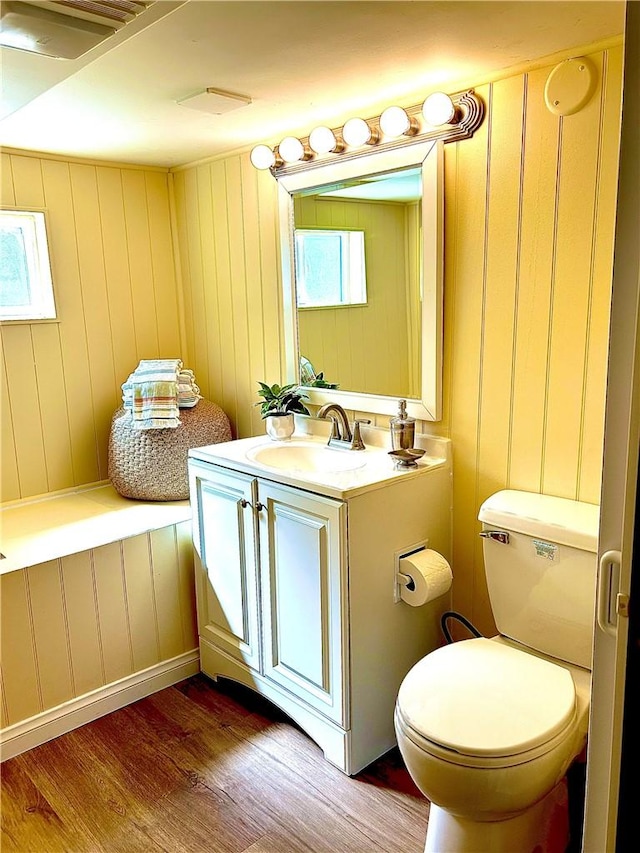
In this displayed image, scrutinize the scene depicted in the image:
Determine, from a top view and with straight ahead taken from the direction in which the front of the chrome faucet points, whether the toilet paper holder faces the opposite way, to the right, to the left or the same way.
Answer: to the left

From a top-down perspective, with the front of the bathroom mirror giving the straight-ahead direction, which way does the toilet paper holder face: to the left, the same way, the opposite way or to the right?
to the left

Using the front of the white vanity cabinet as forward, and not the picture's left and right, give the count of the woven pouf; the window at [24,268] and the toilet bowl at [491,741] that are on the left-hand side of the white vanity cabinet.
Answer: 1

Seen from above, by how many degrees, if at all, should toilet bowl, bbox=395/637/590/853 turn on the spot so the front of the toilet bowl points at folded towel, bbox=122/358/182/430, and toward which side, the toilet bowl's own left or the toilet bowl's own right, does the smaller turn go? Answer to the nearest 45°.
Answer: approximately 90° to the toilet bowl's own right

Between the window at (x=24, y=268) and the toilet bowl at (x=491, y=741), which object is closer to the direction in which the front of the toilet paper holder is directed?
the toilet bowl

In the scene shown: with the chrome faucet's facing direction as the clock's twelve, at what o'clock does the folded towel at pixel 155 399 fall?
The folded towel is roughly at 2 o'clock from the chrome faucet.

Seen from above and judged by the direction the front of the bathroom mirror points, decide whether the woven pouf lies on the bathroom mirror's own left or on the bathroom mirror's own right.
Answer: on the bathroom mirror's own right

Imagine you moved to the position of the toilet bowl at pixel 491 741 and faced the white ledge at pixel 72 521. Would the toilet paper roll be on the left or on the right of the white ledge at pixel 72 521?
right
